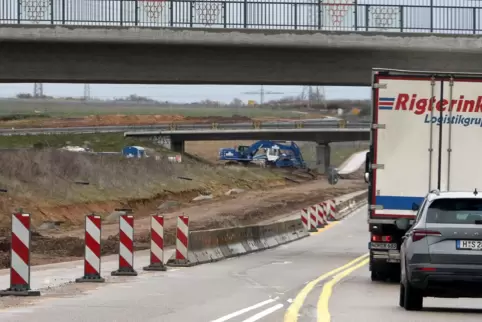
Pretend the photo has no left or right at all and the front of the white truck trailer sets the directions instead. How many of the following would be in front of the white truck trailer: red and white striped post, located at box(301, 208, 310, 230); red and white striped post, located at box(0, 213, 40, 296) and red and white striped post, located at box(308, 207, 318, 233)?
2

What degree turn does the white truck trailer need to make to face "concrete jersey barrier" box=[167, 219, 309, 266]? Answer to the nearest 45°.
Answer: approximately 45° to its left

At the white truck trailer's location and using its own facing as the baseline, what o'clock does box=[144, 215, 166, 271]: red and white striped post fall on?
The red and white striped post is roughly at 9 o'clock from the white truck trailer.

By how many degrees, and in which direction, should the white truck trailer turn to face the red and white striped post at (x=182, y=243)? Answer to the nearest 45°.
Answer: approximately 90° to its left

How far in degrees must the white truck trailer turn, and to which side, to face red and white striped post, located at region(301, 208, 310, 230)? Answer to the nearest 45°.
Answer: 0° — it already faces it

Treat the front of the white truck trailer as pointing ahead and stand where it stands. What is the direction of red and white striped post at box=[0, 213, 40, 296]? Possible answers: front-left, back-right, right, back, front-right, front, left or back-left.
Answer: back-left

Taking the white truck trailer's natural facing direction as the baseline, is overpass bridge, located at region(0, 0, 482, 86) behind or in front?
in front

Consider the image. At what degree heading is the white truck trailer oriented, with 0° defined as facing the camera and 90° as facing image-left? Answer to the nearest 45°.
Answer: approximately 180°

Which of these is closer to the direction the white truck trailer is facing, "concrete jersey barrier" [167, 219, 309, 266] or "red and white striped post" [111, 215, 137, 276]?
the concrete jersey barrier

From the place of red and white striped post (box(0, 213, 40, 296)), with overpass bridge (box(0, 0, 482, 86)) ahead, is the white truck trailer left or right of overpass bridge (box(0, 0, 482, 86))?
right

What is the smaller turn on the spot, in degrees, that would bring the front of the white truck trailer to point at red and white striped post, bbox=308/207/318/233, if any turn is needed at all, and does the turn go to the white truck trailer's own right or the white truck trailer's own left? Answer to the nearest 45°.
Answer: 0° — it already faces it
